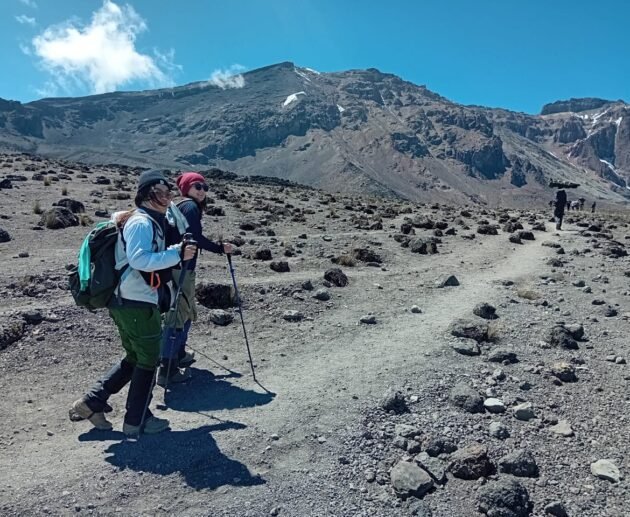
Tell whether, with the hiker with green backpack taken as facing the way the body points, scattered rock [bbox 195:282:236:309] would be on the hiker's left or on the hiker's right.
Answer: on the hiker's left

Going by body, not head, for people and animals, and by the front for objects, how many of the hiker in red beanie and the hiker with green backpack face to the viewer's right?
2

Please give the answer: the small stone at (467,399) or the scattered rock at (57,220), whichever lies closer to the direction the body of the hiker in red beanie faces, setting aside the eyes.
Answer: the small stone

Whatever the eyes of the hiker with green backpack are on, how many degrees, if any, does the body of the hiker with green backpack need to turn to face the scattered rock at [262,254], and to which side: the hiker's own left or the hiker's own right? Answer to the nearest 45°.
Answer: approximately 90° to the hiker's own left

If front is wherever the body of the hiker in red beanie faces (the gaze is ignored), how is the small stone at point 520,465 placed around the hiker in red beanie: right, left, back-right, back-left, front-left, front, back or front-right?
front-right

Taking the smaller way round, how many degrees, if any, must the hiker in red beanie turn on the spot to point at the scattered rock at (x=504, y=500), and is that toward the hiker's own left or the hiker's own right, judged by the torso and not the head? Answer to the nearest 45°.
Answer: approximately 45° to the hiker's own right

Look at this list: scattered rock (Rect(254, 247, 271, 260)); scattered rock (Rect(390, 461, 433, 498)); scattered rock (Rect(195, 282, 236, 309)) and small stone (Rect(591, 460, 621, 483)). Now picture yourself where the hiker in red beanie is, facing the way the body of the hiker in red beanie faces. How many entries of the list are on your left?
2

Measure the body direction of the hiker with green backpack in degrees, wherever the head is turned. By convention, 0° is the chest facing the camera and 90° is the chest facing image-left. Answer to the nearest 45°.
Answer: approximately 270°

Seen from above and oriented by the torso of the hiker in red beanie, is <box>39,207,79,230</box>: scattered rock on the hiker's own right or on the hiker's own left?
on the hiker's own left

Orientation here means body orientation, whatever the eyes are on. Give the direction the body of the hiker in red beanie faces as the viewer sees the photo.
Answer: to the viewer's right
